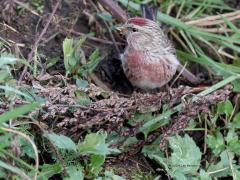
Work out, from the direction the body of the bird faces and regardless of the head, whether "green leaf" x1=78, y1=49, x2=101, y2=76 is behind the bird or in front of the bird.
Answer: in front

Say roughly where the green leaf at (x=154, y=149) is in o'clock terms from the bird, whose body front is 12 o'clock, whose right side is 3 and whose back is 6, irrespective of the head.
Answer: The green leaf is roughly at 10 o'clock from the bird.

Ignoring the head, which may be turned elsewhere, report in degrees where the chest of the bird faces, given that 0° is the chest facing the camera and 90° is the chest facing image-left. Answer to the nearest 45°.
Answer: approximately 45°

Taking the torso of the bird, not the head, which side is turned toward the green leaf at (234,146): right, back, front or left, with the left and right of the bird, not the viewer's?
left

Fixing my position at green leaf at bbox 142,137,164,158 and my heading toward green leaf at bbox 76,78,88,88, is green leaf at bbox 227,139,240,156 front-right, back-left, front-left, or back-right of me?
back-right

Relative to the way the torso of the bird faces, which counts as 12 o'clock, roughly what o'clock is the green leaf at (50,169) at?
The green leaf is roughly at 11 o'clock from the bird.

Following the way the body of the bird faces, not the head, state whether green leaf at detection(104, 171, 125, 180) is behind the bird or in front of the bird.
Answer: in front

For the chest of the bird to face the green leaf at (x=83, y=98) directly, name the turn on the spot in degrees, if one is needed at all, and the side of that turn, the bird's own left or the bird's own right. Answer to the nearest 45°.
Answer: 0° — it already faces it

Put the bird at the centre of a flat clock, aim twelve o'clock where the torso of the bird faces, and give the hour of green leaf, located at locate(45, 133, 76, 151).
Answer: The green leaf is roughly at 11 o'clock from the bird.

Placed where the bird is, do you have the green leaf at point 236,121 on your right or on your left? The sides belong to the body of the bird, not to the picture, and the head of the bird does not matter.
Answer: on your left

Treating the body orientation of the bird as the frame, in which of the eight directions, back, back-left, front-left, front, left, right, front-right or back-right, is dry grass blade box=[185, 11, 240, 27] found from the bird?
back

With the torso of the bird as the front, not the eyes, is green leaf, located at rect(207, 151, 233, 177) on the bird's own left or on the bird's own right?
on the bird's own left
